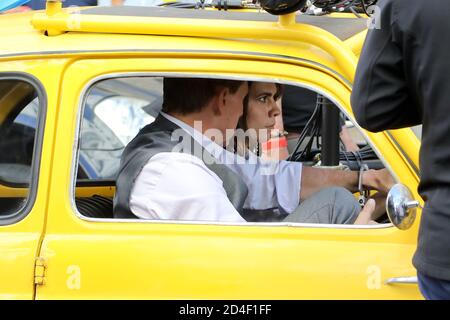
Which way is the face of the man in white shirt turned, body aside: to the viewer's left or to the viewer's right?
to the viewer's right

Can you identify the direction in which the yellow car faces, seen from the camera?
facing to the right of the viewer
